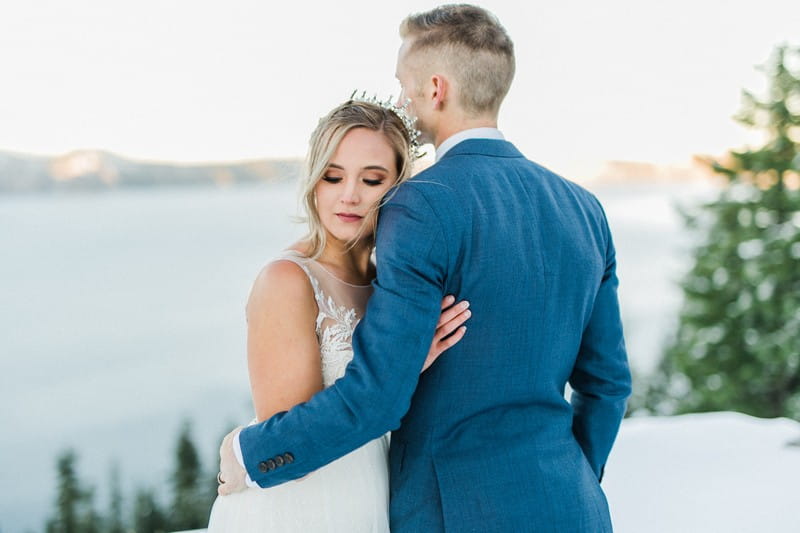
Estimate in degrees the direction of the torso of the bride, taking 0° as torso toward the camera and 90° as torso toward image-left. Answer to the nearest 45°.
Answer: approximately 315°

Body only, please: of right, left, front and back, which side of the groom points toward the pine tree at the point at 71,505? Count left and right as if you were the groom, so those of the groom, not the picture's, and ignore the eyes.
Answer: front

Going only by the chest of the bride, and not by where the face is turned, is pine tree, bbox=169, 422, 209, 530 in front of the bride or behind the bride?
behind

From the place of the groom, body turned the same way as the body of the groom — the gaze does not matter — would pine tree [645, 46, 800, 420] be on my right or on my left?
on my right

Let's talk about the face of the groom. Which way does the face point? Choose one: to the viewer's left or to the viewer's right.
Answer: to the viewer's left

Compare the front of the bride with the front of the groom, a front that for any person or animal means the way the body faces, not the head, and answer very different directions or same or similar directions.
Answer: very different directions

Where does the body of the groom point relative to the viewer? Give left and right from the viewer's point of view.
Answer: facing away from the viewer and to the left of the viewer

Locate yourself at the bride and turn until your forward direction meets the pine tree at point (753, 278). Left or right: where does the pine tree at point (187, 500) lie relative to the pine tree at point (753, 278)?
left

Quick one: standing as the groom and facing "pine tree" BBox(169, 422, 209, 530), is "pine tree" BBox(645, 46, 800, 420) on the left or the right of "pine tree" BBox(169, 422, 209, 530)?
right
